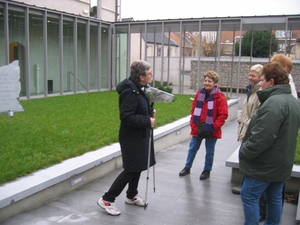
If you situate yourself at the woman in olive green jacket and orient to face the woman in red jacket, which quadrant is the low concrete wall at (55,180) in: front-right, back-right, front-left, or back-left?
front-left

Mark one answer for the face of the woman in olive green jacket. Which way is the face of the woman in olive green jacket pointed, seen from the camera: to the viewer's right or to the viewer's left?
to the viewer's left

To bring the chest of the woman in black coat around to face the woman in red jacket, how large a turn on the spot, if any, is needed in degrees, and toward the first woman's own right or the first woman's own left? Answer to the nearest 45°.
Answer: approximately 45° to the first woman's own left

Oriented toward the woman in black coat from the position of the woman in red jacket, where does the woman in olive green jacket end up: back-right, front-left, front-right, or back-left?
front-left

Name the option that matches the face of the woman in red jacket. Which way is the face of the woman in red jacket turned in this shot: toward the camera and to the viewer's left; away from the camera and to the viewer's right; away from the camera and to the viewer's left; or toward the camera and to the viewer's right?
toward the camera and to the viewer's left

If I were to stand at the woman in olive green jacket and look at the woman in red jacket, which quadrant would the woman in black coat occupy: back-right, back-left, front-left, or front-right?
front-left

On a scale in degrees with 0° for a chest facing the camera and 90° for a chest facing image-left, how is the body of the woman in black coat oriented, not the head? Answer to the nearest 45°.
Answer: approximately 270°

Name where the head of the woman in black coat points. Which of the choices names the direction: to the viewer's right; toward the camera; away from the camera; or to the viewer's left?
to the viewer's right

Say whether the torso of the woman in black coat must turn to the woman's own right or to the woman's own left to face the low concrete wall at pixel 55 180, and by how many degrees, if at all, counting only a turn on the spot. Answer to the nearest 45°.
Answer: approximately 135° to the woman's own left

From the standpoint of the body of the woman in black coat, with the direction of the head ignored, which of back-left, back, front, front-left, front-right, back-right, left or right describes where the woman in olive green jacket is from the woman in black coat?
front-right
